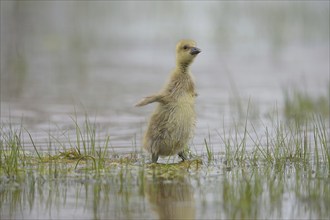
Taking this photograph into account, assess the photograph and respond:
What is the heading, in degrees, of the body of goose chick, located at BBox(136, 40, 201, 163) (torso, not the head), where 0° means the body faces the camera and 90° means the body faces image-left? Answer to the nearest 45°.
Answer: approximately 315°
